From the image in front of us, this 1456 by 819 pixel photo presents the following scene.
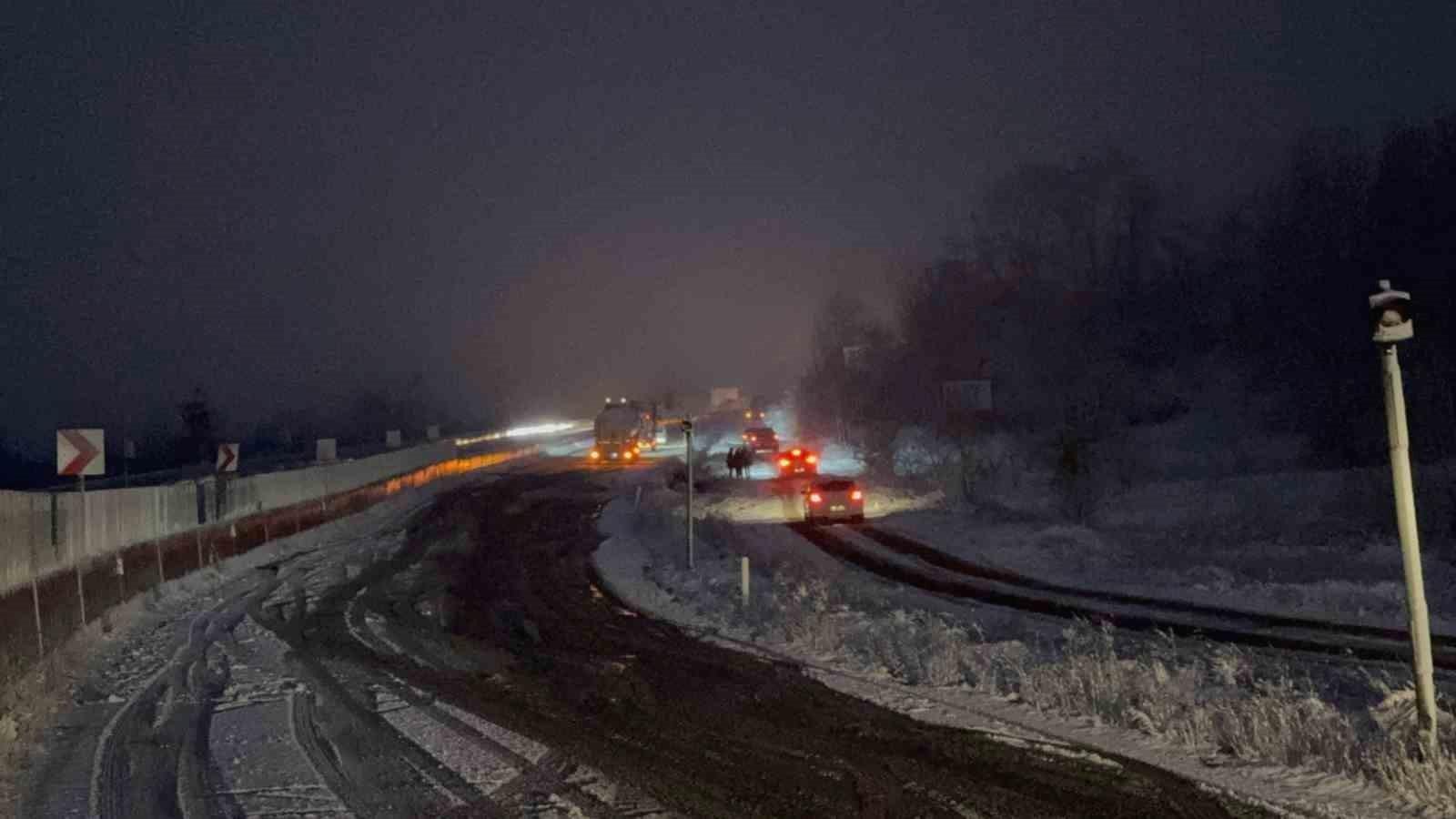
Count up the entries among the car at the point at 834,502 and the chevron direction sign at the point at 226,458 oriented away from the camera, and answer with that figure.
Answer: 1

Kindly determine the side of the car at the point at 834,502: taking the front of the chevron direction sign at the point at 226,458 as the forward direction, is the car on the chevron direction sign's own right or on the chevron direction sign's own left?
on the chevron direction sign's own left

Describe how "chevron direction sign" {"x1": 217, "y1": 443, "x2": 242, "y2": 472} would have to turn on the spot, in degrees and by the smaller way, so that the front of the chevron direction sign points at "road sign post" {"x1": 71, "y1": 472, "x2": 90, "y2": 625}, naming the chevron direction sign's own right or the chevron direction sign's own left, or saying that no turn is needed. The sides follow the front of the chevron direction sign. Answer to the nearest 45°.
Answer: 0° — it already faces it

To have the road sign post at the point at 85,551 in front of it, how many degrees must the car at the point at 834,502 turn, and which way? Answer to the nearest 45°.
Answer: approximately 135° to its left

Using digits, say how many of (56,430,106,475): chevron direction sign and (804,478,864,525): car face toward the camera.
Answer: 1

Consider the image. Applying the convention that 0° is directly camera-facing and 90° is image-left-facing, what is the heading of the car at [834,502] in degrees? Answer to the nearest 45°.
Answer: approximately 180°

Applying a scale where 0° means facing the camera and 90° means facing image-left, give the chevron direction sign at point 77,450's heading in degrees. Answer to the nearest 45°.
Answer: approximately 0°

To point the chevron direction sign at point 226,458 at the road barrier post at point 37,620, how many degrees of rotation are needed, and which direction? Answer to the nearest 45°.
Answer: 0° — it already faces it
